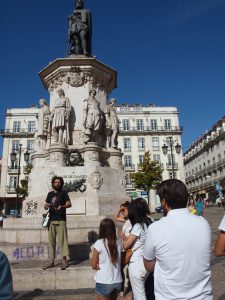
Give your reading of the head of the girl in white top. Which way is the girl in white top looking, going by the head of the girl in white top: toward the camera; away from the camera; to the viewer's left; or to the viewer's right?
away from the camera

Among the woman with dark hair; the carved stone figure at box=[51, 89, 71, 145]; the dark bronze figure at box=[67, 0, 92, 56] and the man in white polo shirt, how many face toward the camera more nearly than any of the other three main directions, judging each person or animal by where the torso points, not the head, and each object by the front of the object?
2

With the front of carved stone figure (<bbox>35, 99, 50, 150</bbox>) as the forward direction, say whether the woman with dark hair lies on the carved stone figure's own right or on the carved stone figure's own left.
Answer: on the carved stone figure's own left

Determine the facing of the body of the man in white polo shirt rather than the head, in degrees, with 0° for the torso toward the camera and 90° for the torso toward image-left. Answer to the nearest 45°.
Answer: approximately 135°

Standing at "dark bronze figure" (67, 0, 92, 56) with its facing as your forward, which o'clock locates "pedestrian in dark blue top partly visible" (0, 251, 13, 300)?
The pedestrian in dark blue top partly visible is roughly at 12 o'clock from the dark bronze figure.

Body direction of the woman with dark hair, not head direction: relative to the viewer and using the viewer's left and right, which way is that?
facing away from the viewer and to the left of the viewer
